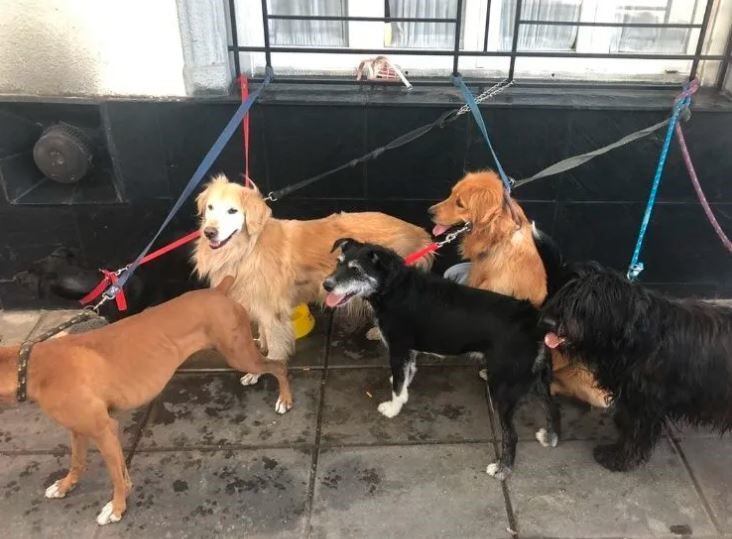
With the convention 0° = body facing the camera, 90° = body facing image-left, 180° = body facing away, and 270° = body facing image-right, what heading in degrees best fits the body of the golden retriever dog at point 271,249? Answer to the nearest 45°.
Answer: approximately 45°

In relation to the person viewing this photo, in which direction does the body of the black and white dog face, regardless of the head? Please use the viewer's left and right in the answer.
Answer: facing away from the viewer and to the left of the viewer

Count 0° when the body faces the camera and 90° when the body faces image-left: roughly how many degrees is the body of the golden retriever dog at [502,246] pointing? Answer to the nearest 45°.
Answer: approximately 90°

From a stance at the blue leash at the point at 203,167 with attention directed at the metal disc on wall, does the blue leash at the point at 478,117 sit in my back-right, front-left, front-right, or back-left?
back-right

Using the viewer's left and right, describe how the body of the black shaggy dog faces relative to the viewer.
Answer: facing to the left of the viewer

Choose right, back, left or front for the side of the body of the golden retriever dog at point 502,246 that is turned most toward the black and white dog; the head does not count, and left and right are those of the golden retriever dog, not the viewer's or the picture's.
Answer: left

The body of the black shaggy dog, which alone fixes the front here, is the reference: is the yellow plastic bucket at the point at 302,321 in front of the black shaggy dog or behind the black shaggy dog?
in front

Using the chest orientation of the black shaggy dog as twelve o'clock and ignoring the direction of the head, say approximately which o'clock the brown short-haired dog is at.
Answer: The brown short-haired dog is roughly at 11 o'clock from the black shaggy dog.

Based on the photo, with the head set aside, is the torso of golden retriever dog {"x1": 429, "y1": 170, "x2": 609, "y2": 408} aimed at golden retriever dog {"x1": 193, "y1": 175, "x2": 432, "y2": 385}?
yes

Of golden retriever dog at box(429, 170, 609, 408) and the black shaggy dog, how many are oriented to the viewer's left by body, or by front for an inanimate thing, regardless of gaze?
2

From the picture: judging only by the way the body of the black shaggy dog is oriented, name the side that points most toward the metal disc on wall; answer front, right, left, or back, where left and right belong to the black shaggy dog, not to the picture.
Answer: front
